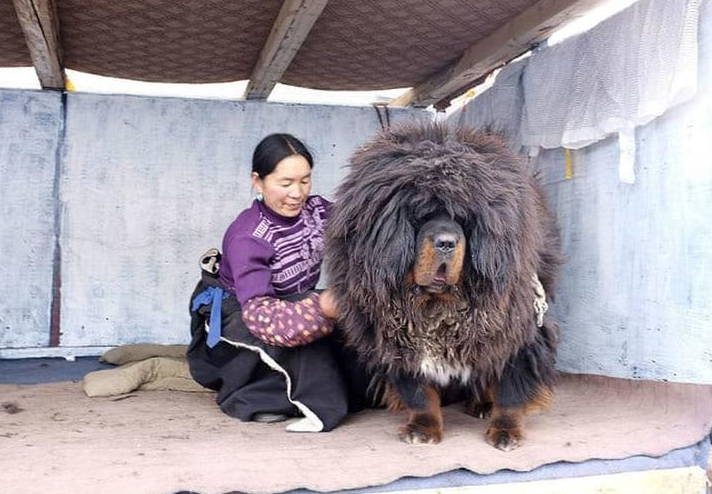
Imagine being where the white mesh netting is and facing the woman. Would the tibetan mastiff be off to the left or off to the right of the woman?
left

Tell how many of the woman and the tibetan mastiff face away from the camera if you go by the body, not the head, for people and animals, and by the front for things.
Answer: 0

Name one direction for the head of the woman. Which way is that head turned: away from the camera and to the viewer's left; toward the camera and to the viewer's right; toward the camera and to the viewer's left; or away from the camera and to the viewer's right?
toward the camera and to the viewer's right

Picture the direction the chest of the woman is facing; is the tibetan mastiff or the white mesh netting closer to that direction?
the tibetan mastiff

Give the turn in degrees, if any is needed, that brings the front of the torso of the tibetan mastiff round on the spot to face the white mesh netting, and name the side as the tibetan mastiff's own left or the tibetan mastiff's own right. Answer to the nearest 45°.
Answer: approximately 135° to the tibetan mastiff's own left

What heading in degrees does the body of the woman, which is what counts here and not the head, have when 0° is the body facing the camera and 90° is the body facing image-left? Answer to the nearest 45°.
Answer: approximately 315°

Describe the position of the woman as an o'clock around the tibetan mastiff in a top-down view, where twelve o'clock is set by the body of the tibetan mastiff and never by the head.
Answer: The woman is roughly at 4 o'clock from the tibetan mastiff.

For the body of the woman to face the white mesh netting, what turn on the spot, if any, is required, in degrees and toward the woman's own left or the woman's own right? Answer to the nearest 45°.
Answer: approximately 45° to the woman's own left

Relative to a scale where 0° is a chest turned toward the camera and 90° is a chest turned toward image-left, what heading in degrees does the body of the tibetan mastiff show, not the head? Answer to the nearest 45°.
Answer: approximately 0°

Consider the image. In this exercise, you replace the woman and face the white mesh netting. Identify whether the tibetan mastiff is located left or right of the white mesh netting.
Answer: right

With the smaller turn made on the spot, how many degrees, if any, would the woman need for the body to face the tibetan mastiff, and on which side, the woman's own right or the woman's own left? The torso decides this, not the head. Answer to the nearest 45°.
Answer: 0° — they already face it
